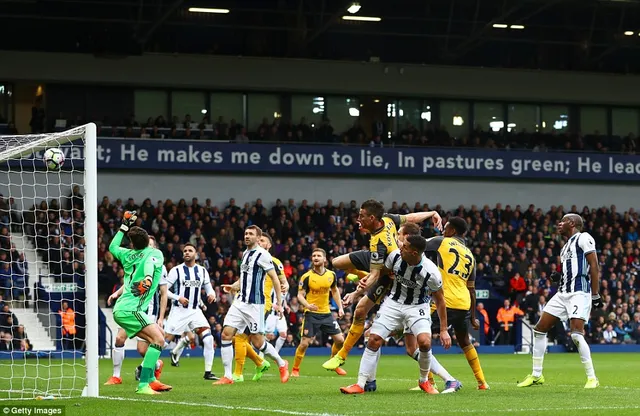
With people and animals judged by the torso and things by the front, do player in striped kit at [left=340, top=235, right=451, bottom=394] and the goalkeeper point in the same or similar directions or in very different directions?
very different directions

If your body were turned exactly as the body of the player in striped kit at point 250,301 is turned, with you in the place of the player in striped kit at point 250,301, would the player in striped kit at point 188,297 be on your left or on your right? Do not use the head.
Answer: on your right

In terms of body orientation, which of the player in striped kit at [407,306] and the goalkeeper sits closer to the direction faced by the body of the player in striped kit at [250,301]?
the goalkeeper

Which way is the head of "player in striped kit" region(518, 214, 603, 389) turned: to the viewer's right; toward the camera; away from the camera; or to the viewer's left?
to the viewer's left

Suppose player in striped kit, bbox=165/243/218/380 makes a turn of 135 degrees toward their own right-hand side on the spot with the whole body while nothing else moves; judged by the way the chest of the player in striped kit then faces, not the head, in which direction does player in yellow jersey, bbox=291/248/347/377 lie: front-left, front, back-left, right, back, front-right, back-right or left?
right

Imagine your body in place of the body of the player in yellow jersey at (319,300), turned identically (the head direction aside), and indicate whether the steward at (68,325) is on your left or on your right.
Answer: on your right
